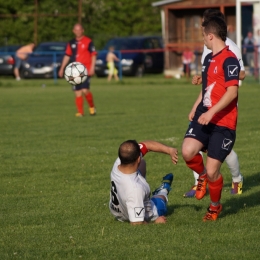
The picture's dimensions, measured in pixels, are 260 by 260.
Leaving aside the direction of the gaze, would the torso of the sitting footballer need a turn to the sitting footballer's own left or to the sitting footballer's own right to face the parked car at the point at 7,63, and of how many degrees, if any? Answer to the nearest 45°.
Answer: approximately 45° to the sitting footballer's own left

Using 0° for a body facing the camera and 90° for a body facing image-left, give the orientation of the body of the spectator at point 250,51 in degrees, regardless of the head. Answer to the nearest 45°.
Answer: approximately 0°

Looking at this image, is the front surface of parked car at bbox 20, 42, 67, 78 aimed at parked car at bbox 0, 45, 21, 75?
no

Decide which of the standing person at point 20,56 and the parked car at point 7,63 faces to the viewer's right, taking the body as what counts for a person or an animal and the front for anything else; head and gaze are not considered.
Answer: the standing person

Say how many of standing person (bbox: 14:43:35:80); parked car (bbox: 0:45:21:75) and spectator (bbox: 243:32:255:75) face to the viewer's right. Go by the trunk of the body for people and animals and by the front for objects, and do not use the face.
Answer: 1

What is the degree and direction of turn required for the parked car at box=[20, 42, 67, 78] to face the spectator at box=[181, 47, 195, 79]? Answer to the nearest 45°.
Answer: approximately 135° to its left

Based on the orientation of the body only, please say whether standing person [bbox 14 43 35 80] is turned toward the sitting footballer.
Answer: no

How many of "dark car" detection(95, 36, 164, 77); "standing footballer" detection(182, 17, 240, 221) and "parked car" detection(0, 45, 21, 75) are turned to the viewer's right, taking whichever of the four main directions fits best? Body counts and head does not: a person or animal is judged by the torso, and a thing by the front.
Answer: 0

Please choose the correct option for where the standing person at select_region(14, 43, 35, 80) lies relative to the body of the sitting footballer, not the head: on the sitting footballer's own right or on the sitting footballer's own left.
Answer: on the sitting footballer's own left

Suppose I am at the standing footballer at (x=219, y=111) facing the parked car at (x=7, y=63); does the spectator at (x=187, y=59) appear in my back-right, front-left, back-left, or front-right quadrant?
front-right

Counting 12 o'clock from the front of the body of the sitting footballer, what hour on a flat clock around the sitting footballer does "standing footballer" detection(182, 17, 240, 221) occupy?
The standing footballer is roughly at 1 o'clock from the sitting footballer.

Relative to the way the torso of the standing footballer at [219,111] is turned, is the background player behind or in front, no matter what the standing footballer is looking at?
behind

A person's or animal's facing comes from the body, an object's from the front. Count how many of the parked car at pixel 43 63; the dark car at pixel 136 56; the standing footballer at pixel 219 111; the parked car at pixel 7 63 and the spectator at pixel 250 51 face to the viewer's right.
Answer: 0

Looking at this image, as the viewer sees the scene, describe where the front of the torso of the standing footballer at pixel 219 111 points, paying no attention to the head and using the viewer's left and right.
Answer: facing the viewer and to the left of the viewer

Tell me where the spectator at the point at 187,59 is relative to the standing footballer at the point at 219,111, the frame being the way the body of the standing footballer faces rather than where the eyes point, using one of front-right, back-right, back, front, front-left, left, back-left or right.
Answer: back-right

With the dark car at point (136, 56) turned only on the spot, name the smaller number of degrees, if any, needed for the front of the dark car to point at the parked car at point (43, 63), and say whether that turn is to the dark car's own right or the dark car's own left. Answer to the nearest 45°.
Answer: approximately 45° to the dark car's own right

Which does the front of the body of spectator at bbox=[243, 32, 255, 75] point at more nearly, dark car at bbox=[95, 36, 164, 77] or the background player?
the background player

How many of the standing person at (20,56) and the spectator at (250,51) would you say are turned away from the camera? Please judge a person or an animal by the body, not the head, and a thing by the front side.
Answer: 0
